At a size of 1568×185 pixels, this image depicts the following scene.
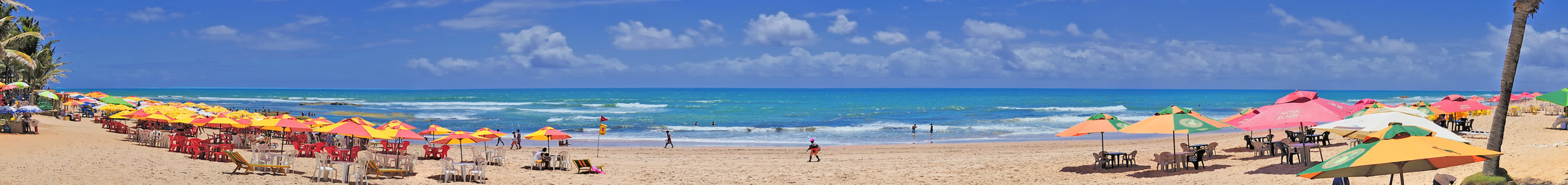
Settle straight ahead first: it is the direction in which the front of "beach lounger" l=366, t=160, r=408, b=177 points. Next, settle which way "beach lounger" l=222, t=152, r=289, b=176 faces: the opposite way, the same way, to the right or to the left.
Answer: the same way

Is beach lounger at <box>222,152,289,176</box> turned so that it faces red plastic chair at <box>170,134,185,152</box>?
no

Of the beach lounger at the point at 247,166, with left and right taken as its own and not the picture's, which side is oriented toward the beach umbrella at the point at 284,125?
left

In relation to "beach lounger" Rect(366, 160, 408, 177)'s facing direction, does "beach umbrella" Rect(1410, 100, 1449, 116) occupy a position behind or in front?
in front

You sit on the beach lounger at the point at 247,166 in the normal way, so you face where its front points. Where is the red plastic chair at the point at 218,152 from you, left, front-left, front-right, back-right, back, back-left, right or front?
left

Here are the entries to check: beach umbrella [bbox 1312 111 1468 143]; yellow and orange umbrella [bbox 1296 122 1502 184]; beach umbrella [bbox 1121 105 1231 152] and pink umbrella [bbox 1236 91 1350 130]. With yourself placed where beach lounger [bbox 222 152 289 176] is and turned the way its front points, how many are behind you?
0

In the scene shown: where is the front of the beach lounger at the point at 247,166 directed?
to the viewer's right

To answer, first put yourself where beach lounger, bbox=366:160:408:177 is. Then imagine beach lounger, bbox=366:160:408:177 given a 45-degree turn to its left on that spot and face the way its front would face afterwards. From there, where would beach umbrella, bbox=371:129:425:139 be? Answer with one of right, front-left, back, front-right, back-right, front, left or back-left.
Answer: front-left

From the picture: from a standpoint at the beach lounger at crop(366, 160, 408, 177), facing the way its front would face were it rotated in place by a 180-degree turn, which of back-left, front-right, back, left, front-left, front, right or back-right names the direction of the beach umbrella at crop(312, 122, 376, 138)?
right

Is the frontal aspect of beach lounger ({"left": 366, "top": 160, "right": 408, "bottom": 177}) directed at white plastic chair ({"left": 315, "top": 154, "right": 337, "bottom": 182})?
no

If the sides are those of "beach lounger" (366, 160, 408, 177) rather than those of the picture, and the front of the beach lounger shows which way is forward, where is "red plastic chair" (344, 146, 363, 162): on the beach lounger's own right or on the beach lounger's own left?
on the beach lounger's own left

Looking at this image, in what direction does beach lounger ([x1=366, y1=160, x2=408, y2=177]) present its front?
to the viewer's right

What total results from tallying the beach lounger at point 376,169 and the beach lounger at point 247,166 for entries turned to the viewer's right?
2

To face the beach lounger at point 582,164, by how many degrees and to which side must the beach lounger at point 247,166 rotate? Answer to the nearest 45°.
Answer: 0° — it already faces it
